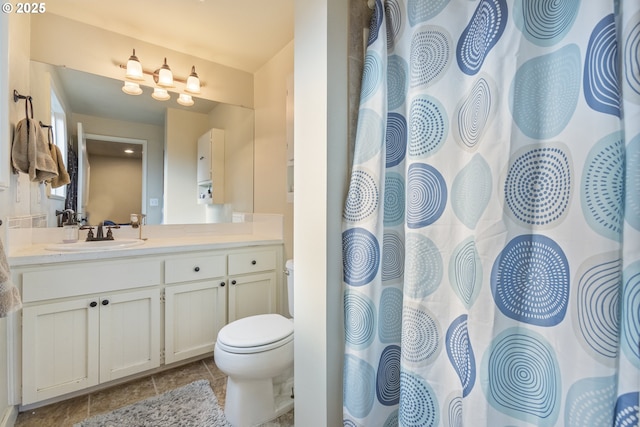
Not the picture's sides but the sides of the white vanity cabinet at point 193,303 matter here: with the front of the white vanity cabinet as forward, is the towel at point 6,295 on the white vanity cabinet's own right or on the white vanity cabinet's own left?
on the white vanity cabinet's own right

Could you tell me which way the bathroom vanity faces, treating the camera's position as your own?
facing the viewer and to the right of the viewer

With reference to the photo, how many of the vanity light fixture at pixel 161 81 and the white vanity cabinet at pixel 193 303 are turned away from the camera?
0

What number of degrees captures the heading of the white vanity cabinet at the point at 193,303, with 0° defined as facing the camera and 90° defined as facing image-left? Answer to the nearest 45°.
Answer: approximately 315°

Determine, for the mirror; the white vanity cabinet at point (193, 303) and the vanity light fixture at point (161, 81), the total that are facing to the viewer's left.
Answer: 0

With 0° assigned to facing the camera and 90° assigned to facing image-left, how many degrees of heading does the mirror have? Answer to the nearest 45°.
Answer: approximately 315°

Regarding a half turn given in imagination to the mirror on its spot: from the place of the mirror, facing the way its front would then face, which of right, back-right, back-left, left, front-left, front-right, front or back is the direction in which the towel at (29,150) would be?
left

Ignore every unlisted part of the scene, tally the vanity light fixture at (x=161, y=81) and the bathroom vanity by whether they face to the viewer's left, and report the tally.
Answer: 0

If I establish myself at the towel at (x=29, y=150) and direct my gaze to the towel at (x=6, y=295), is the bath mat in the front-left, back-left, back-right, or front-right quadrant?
front-left

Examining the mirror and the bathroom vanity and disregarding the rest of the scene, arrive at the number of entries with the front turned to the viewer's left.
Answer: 0
